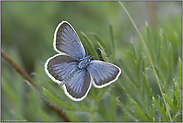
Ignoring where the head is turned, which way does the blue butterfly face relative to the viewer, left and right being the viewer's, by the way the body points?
facing away from the viewer and to the right of the viewer
